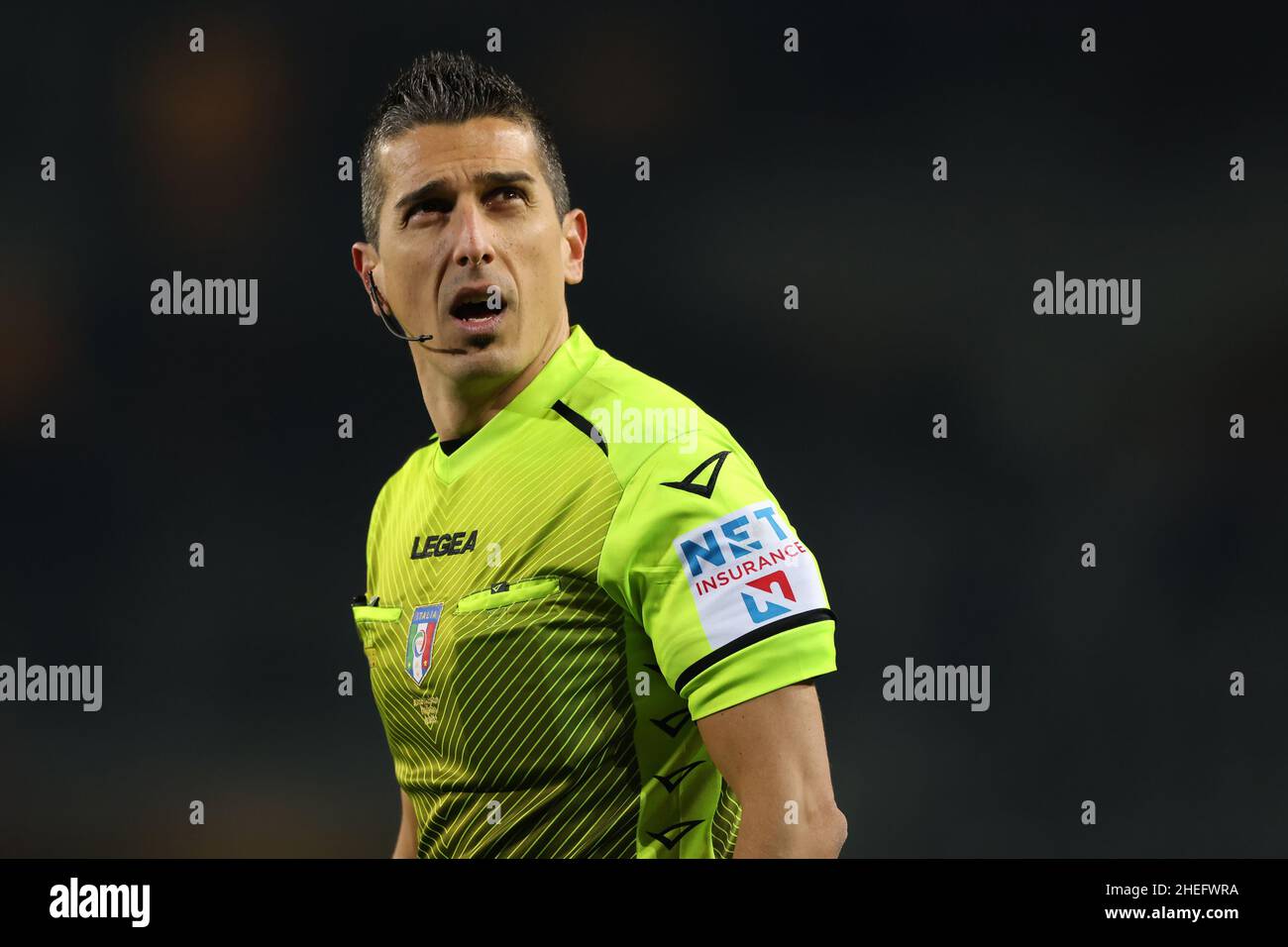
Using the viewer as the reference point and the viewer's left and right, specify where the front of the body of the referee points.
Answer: facing the viewer and to the left of the viewer
